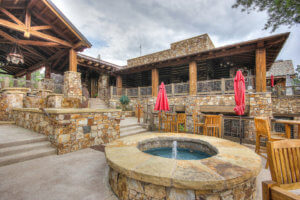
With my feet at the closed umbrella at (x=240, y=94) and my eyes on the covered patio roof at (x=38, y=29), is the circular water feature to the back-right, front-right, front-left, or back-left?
front-left

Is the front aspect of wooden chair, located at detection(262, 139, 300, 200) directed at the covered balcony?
no

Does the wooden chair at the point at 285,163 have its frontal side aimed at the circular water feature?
no

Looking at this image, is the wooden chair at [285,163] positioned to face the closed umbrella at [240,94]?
no
